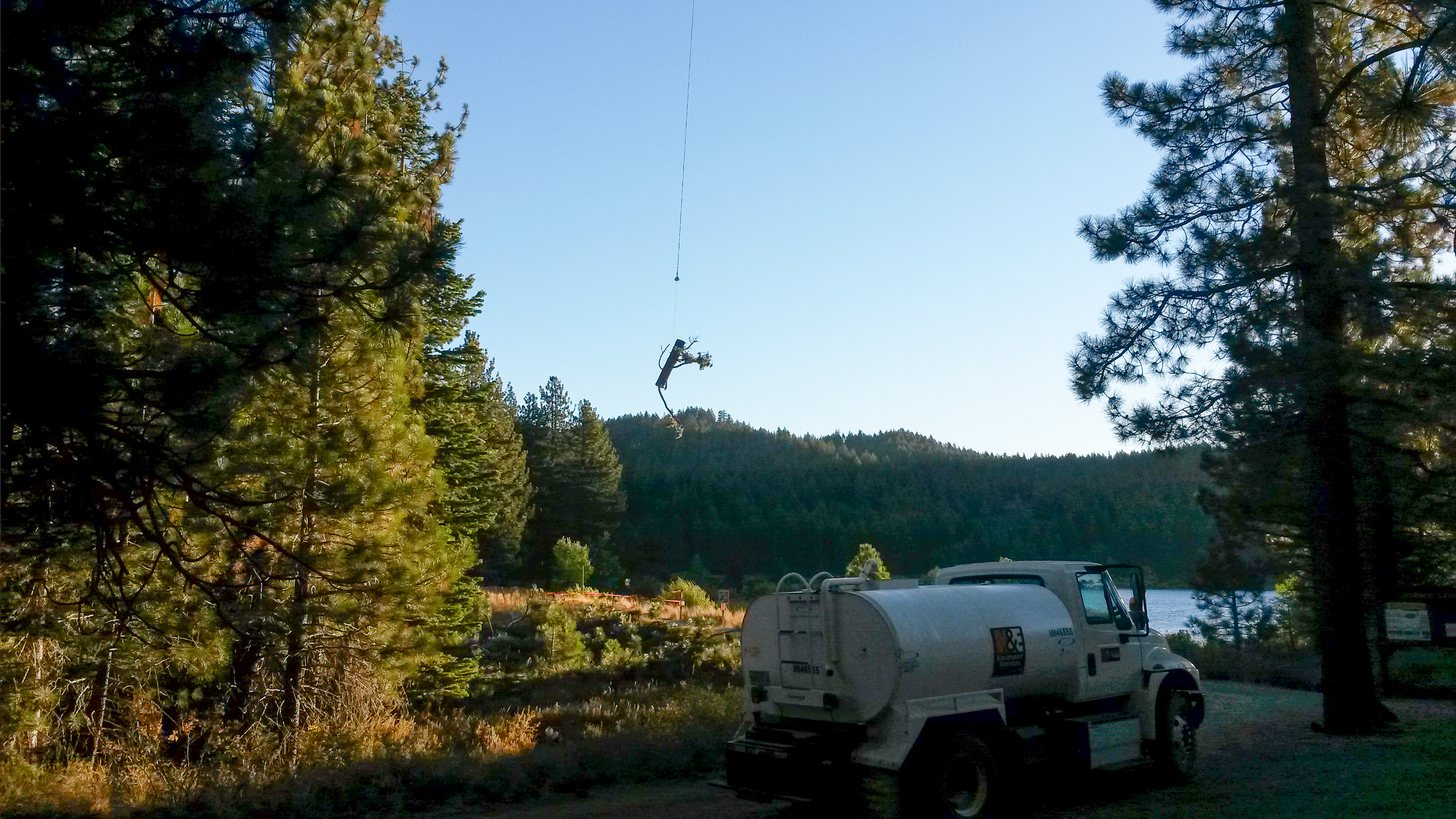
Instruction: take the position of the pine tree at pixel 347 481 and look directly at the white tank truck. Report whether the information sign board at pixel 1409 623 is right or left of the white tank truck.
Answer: left

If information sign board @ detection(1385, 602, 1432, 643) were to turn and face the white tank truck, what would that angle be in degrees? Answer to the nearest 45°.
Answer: approximately 45° to its right

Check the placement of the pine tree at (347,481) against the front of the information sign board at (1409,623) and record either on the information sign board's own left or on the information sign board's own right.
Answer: on the information sign board's own right

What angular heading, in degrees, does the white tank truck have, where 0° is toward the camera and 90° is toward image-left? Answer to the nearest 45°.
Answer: approximately 225°

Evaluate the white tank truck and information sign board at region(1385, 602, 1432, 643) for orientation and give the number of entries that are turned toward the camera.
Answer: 1

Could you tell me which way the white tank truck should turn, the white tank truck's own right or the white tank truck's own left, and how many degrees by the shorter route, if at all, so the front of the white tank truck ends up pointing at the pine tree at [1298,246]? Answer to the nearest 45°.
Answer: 0° — it already faces it

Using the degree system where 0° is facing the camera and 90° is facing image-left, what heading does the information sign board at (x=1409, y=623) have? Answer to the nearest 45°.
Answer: approximately 0°

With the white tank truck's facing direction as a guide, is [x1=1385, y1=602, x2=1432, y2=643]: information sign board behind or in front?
in front

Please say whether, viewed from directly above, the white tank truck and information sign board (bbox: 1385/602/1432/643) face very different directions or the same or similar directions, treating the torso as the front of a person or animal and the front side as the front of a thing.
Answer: very different directions
